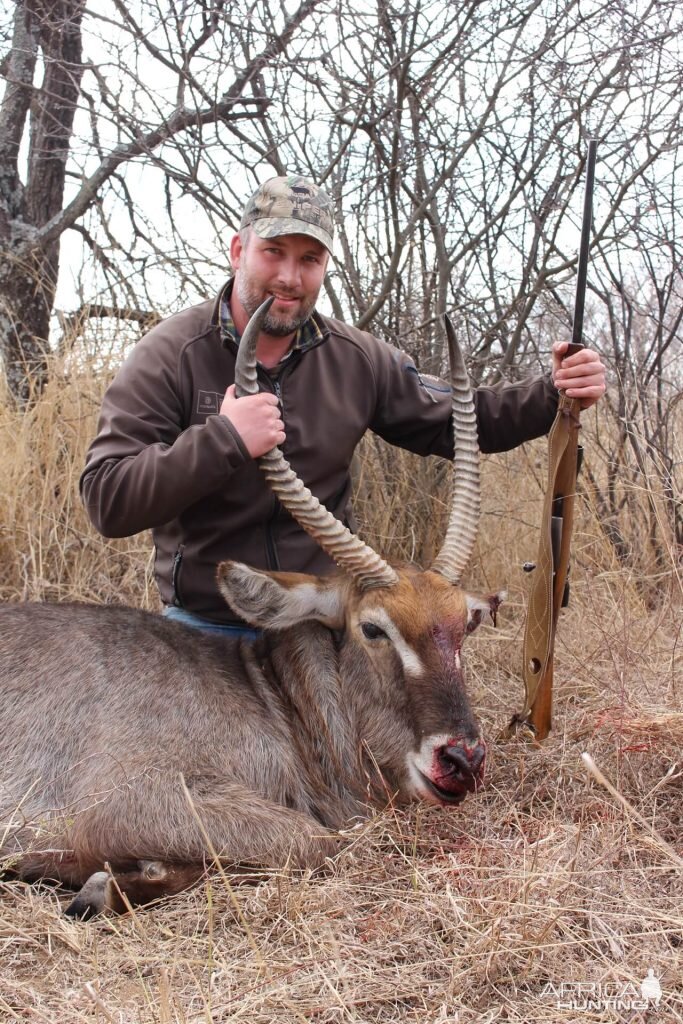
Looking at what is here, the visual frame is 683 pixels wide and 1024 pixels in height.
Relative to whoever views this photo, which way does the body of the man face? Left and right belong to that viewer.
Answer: facing the viewer
